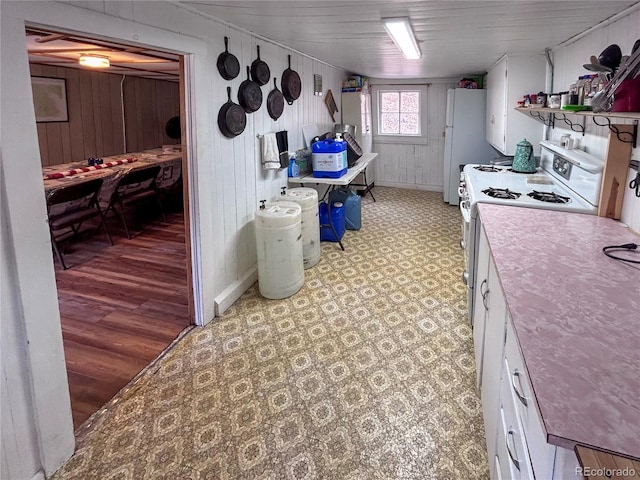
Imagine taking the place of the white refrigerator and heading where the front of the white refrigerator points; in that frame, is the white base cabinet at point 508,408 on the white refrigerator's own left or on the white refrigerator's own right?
on the white refrigerator's own left

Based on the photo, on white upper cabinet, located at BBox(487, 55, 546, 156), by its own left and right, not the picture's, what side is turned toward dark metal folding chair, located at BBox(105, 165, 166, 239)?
front

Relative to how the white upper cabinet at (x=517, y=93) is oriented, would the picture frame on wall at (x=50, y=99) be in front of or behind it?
in front

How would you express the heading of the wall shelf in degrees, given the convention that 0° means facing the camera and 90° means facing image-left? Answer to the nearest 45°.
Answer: approximately 45°

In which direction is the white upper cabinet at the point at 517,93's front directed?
to the viewer's left

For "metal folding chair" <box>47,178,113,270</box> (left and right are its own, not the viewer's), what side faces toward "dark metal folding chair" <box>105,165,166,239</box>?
right

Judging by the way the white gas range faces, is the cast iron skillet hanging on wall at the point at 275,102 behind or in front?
in front
